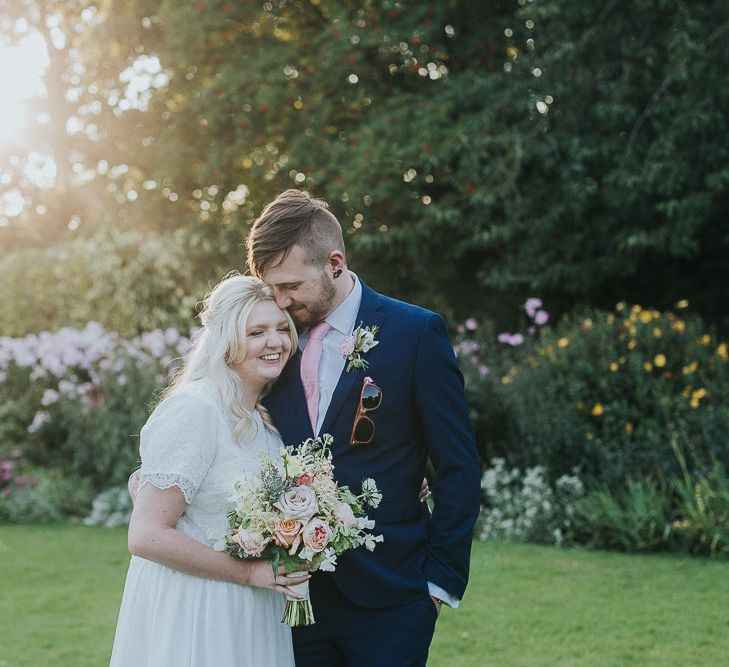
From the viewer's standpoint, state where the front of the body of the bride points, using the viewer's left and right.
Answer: facing the viewer and to the right of the viewer

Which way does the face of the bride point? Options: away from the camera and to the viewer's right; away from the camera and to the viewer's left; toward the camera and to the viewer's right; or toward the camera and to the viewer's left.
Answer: toward the camera and to the viewer's right

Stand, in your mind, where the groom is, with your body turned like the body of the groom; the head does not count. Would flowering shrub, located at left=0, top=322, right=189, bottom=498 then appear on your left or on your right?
on your right

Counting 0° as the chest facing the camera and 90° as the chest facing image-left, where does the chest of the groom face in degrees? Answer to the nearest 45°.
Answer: approximately 45°

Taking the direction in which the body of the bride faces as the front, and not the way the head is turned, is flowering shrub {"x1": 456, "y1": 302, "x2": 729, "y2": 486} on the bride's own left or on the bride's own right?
on the bride's own left

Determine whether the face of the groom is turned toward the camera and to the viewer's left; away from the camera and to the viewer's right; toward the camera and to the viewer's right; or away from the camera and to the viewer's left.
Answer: toward the camera and to the viewer's left

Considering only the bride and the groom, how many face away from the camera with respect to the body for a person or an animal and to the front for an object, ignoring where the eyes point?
0

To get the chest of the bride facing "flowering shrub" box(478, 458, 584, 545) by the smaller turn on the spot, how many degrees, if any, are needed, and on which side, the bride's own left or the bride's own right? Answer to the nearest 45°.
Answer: approximately 90° to the bride's own left

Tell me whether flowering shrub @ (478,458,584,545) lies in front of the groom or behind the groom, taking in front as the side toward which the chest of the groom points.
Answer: behind

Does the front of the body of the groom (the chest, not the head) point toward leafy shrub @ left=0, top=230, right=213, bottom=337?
no

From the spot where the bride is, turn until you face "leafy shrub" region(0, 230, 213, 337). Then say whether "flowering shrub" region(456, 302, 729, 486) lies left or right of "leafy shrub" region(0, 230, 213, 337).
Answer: right
